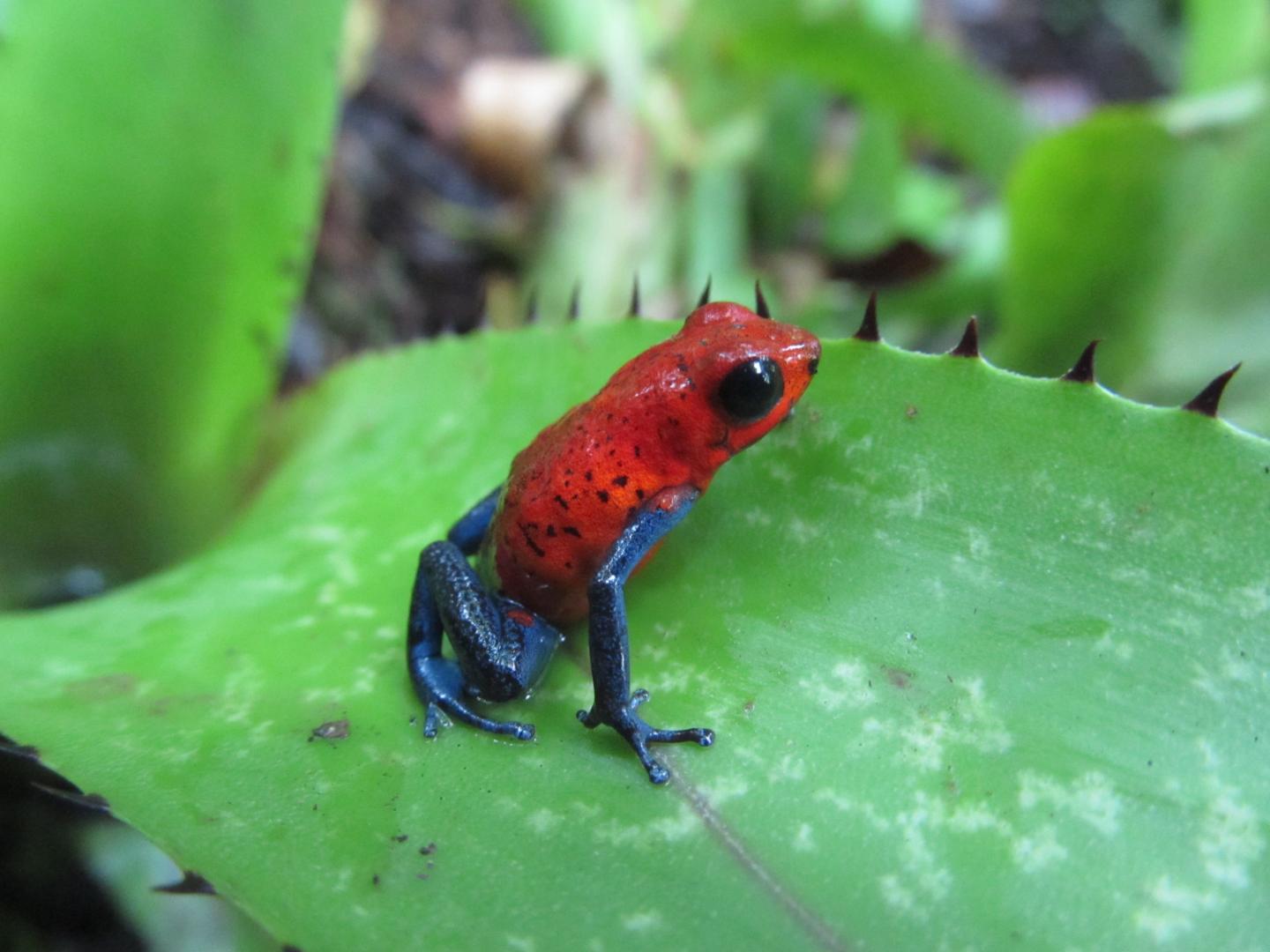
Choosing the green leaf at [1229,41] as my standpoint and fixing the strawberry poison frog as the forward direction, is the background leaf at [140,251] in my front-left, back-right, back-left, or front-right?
front-right

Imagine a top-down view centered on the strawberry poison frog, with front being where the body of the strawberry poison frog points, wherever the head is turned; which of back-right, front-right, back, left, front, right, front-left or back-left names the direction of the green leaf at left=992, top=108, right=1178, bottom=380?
front-left

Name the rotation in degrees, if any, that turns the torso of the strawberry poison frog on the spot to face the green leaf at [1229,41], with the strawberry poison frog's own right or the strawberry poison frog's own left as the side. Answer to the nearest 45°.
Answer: approximately 45° to the strawberry poison frog's own left

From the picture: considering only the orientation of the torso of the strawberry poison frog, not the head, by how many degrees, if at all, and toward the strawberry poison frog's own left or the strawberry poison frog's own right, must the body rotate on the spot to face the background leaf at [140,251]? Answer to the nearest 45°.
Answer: approximately 135° to the strawberry poison frog's own left

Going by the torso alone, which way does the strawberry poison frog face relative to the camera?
to the viewer's right

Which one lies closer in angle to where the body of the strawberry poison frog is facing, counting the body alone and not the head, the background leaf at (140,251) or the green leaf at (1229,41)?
the green leaf

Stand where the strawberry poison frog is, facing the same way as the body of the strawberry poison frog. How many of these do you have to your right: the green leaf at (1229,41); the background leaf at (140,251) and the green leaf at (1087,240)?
0

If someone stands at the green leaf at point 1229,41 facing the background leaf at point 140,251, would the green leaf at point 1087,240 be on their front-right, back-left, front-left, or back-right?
front-left
